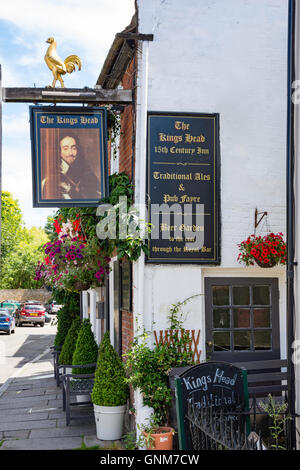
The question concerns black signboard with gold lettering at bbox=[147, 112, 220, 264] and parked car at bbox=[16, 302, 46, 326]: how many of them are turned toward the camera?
1

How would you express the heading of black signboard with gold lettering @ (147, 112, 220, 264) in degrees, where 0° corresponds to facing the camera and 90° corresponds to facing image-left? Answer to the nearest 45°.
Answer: approximately 0°

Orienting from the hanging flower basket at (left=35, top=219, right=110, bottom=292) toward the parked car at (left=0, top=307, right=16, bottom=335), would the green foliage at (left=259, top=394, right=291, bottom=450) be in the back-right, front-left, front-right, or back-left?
back-right
